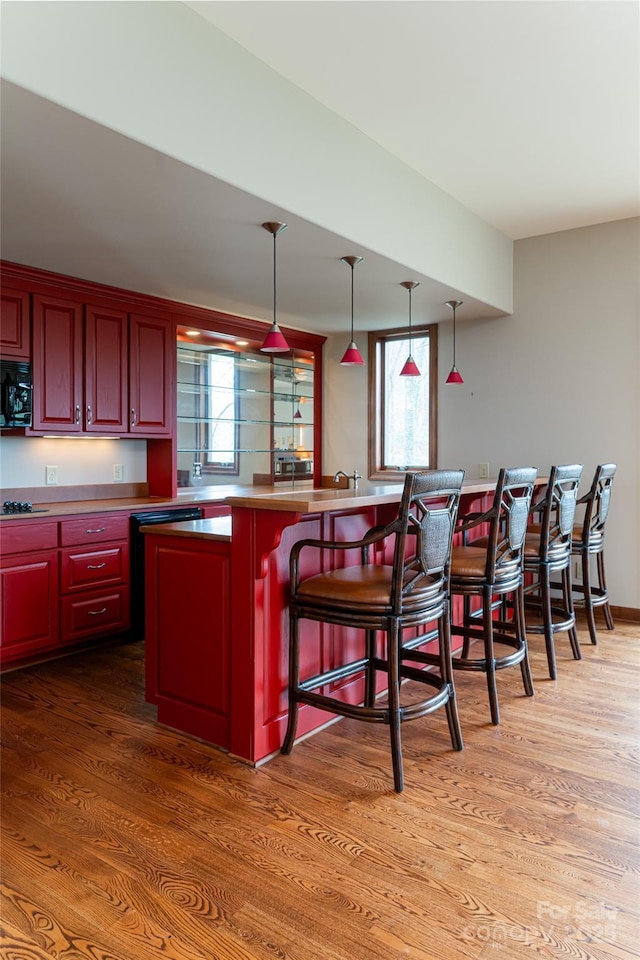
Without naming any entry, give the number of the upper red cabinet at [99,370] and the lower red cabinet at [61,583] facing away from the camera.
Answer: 0

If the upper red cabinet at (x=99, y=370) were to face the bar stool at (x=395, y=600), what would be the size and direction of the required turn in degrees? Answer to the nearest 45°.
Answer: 0° — it already faces it

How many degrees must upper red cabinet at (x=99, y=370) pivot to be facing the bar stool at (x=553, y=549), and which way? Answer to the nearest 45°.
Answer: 0° — it already faces it

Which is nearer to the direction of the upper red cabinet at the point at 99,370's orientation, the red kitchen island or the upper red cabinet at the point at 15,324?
the red kitchen island

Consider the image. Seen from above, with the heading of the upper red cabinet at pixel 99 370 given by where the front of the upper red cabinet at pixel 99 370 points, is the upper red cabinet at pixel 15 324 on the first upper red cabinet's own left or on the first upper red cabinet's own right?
on the first upper red cabinet's own right

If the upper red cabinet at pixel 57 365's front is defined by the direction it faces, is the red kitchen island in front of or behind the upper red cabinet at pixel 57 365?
in front

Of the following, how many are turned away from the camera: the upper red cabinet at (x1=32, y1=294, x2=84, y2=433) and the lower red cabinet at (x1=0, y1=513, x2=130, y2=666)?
0

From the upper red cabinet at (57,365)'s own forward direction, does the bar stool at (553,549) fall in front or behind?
in front

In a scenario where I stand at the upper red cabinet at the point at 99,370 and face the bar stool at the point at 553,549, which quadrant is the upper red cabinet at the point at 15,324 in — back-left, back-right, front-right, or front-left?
back-right

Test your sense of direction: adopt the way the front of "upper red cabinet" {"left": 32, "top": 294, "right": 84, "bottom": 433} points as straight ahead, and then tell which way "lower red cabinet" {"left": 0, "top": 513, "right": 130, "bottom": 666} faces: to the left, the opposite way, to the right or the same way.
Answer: the same way

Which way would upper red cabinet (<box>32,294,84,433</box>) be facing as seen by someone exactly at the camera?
facing the viewer and to the right of the viewer

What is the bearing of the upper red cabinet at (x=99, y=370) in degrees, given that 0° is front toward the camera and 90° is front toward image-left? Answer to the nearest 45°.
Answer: approximately 315°

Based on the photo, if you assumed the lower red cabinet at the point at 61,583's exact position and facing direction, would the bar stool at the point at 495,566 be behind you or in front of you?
in front

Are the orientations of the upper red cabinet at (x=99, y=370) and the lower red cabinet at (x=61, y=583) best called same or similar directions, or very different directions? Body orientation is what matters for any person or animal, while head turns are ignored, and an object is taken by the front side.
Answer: same or similar directions
